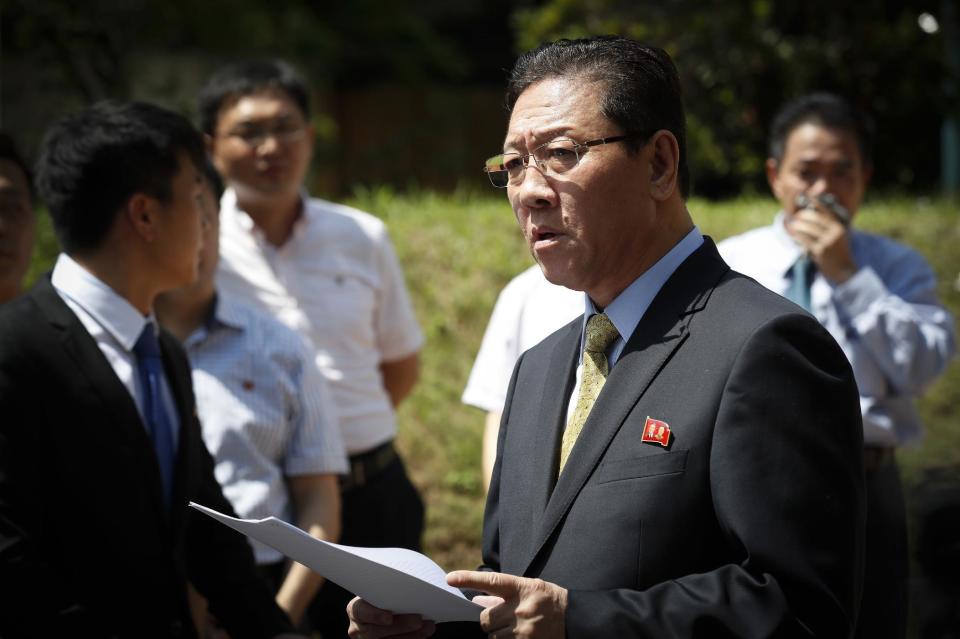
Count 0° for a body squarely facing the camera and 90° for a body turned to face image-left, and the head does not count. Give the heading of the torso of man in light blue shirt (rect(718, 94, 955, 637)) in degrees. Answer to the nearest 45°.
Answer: approximately 0°

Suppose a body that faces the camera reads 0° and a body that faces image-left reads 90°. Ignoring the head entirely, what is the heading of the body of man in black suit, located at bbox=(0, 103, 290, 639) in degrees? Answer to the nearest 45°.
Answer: approximately 315°

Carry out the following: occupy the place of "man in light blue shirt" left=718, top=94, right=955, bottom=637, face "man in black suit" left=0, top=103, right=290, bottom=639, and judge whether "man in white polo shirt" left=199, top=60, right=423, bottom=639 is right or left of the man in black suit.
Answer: right

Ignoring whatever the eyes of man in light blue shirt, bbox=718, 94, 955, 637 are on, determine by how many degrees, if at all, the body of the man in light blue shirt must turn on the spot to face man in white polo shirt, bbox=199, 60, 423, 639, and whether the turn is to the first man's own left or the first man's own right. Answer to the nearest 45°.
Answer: approximately 90° to the first man's own right

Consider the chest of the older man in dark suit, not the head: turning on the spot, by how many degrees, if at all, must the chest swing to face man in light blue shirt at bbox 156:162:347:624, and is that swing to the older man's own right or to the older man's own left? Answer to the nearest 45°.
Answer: approximately 90° to the older man's own right

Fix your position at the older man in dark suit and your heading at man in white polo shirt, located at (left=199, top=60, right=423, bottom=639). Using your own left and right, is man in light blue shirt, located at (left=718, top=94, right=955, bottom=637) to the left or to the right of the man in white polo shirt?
right

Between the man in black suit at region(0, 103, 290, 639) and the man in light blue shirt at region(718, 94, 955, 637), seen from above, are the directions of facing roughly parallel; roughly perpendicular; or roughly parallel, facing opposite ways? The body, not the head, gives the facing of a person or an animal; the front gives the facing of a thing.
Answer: roughly perpendicular

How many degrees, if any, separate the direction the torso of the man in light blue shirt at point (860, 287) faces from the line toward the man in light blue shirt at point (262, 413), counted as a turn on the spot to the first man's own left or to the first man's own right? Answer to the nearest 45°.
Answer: approximately 45° to the first man's own right

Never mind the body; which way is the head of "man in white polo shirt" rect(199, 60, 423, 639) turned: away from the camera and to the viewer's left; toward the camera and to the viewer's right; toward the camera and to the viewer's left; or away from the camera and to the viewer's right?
toward the camera and to the viewer's right

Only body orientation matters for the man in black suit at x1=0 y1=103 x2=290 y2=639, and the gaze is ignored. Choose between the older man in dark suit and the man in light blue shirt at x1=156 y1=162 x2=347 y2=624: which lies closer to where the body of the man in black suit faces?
the older man in dark suit
